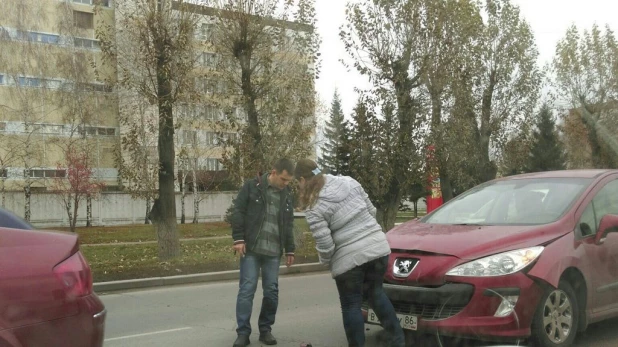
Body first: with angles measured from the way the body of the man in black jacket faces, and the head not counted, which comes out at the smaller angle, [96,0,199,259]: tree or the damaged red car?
the damaged red car

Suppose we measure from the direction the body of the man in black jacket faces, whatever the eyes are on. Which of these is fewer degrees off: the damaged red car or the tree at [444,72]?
the damaged red car

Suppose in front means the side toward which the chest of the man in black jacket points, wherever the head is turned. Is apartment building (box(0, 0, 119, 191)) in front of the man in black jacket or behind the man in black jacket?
behind

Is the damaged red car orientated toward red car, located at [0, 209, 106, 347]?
yes

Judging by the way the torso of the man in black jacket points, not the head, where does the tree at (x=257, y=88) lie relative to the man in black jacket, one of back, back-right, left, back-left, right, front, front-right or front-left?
back-left

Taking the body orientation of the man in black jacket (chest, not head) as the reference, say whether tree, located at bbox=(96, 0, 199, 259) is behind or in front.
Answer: behind

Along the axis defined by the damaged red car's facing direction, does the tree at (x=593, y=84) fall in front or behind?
behind

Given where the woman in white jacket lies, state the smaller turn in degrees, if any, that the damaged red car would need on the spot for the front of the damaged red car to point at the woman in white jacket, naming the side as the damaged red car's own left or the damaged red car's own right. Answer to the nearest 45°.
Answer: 0° — it already faces them

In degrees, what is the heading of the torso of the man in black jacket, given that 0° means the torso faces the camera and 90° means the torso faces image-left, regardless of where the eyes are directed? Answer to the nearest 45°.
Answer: approximately 315°

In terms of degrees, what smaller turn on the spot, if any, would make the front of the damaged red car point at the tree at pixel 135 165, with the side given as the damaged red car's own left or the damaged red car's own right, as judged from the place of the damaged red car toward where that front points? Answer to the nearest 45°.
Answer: approximately 90° to the damaged red car's own right

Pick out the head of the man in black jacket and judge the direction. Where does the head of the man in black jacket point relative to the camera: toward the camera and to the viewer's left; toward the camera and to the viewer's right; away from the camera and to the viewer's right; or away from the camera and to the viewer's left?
toward the camera and to the viewer's right

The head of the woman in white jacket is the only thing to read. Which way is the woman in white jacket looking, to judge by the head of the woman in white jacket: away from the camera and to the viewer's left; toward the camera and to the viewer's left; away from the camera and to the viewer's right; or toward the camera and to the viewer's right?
away from the camera and to the viewer's left

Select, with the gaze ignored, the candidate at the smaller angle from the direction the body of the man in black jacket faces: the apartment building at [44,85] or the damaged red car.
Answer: the damaged red car

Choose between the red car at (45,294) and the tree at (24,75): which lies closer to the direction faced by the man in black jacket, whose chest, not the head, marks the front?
the red car

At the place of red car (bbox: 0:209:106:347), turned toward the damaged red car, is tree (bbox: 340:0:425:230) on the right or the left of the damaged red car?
left
